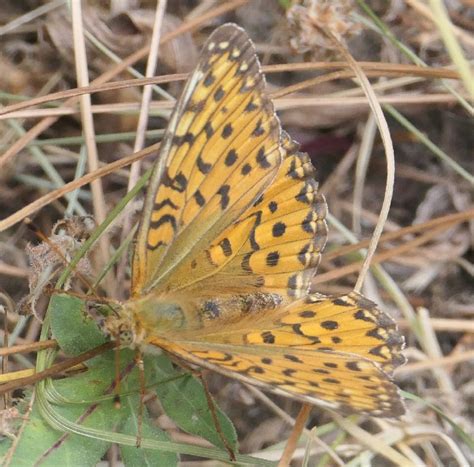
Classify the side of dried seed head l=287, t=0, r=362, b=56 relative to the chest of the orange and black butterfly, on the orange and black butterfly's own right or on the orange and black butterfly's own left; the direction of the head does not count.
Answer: on the orange and black butterfly's own right

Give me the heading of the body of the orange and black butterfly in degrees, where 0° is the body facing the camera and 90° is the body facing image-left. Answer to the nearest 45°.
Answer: approximately 90°
